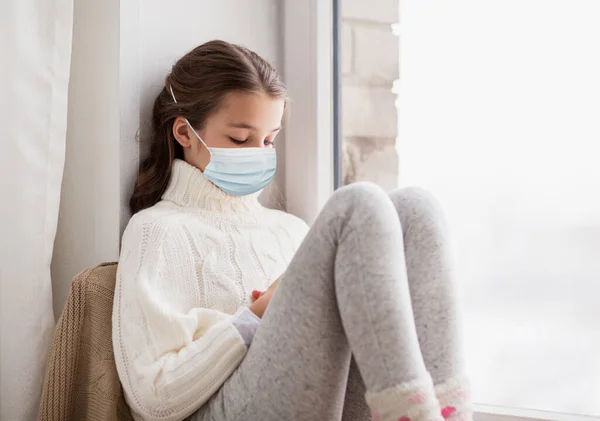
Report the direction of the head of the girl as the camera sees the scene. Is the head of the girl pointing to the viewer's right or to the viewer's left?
to the viewer's right

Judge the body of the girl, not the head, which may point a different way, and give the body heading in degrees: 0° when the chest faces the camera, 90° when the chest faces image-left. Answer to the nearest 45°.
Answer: approximately 315°
